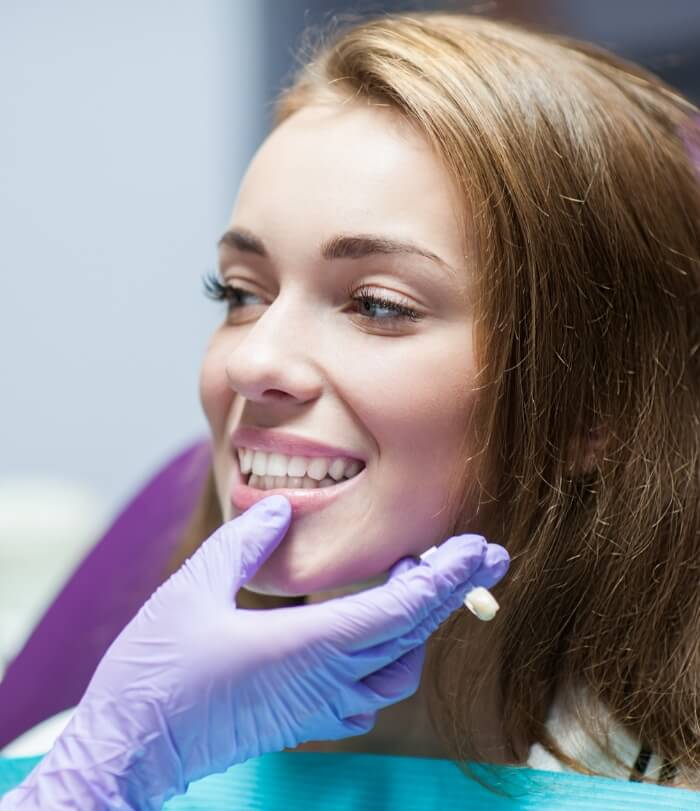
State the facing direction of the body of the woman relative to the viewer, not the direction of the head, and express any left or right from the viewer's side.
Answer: facing the viewer and to the left of the viewer

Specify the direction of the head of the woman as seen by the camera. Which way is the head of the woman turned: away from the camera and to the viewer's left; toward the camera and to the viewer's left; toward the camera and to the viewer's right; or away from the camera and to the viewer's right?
toward the camera and to the viewer's left
